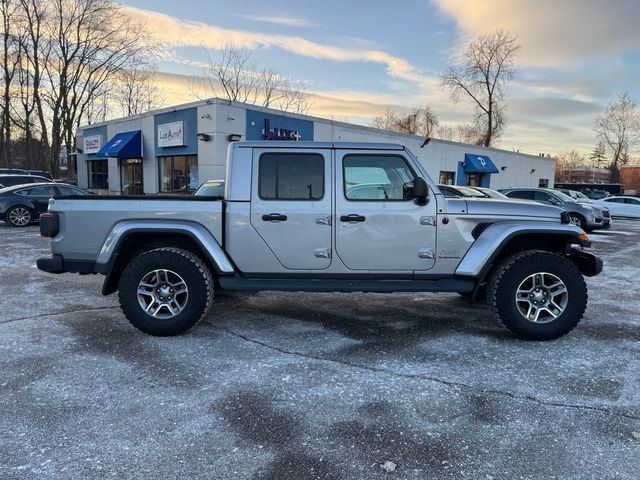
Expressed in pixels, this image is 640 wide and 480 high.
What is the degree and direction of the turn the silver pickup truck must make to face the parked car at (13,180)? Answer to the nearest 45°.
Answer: approximately 135° to its left

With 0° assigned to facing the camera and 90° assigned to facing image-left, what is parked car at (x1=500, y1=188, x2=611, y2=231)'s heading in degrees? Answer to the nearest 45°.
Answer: approximately 315°

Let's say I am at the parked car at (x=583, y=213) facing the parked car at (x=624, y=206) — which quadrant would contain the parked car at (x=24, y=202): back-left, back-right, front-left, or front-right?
back-left

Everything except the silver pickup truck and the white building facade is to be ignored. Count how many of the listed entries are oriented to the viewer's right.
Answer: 1

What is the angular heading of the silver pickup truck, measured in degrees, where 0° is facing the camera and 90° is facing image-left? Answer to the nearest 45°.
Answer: approximately 270°

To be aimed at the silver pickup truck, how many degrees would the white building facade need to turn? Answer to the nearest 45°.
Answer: approximately 45° to its left

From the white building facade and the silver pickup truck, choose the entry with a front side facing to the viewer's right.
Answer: the silver pickup truck

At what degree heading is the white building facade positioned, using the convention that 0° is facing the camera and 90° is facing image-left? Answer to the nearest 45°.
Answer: approximately 45°
